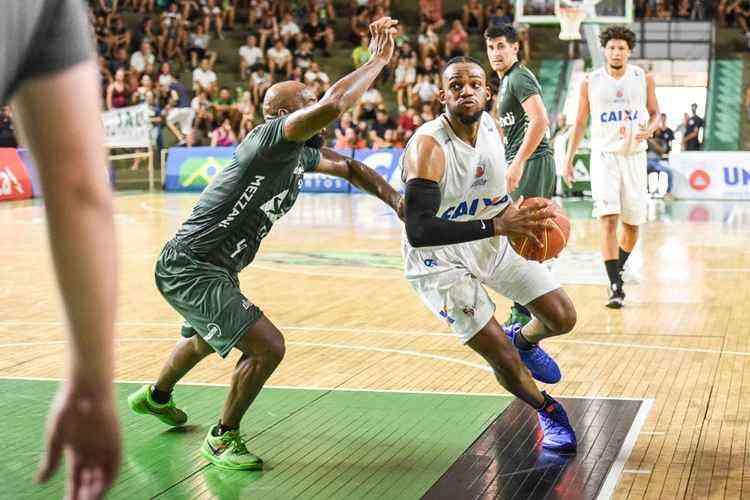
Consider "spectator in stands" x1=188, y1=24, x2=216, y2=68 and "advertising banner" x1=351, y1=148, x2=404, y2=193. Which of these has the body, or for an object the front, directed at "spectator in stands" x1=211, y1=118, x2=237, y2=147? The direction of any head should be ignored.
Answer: "spectator in stands" x1=188, y1=24, x2=216, y2=68

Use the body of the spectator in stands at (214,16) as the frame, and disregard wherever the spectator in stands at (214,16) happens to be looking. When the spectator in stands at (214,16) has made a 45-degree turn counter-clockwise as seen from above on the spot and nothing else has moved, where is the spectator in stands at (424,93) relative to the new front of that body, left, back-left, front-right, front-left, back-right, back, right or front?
front

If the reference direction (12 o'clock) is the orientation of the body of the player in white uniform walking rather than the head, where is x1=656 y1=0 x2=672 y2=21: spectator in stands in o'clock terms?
The spectator in stands is roughly at 6 o'clock from the player in white uniform walking.

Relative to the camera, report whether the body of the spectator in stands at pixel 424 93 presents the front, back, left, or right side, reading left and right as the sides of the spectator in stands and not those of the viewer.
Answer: front

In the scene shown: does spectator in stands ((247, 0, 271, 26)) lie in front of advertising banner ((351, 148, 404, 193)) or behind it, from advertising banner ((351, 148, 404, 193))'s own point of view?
behind

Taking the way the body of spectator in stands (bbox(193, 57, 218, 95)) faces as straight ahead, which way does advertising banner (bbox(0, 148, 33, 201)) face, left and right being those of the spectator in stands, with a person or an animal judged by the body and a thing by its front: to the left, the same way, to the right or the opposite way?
the same way

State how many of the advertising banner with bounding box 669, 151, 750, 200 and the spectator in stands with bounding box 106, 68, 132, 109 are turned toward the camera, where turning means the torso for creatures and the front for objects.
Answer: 2

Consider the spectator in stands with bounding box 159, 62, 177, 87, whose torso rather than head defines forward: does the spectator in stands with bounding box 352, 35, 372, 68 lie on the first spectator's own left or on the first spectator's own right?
on the first spectator's own left

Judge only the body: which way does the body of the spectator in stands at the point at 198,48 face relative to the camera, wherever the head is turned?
toward the camera

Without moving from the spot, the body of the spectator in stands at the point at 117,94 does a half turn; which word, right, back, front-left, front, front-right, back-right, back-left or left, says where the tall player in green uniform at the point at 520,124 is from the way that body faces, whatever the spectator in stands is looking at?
back

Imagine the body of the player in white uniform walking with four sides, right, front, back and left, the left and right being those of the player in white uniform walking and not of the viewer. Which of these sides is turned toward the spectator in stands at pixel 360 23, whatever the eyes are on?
back

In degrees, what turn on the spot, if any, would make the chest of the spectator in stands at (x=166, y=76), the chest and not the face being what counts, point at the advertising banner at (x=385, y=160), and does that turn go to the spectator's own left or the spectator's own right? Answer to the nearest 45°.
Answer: approximately 45° to the spectator's own left

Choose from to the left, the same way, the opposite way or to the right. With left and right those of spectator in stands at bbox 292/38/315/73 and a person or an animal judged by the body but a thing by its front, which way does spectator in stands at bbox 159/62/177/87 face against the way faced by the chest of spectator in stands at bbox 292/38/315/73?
the same way

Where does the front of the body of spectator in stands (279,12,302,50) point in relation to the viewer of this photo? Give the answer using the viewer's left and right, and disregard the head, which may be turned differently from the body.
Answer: facing the viewer

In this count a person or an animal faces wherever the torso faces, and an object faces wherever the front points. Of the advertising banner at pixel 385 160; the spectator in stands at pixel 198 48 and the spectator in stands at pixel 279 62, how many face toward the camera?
3

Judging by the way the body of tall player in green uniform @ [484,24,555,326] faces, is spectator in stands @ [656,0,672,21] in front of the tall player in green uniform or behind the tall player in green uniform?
behind

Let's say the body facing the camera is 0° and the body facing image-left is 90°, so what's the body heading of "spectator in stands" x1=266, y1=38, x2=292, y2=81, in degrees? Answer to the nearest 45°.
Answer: approximately 0°

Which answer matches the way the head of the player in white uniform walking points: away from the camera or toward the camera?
toward the camera
